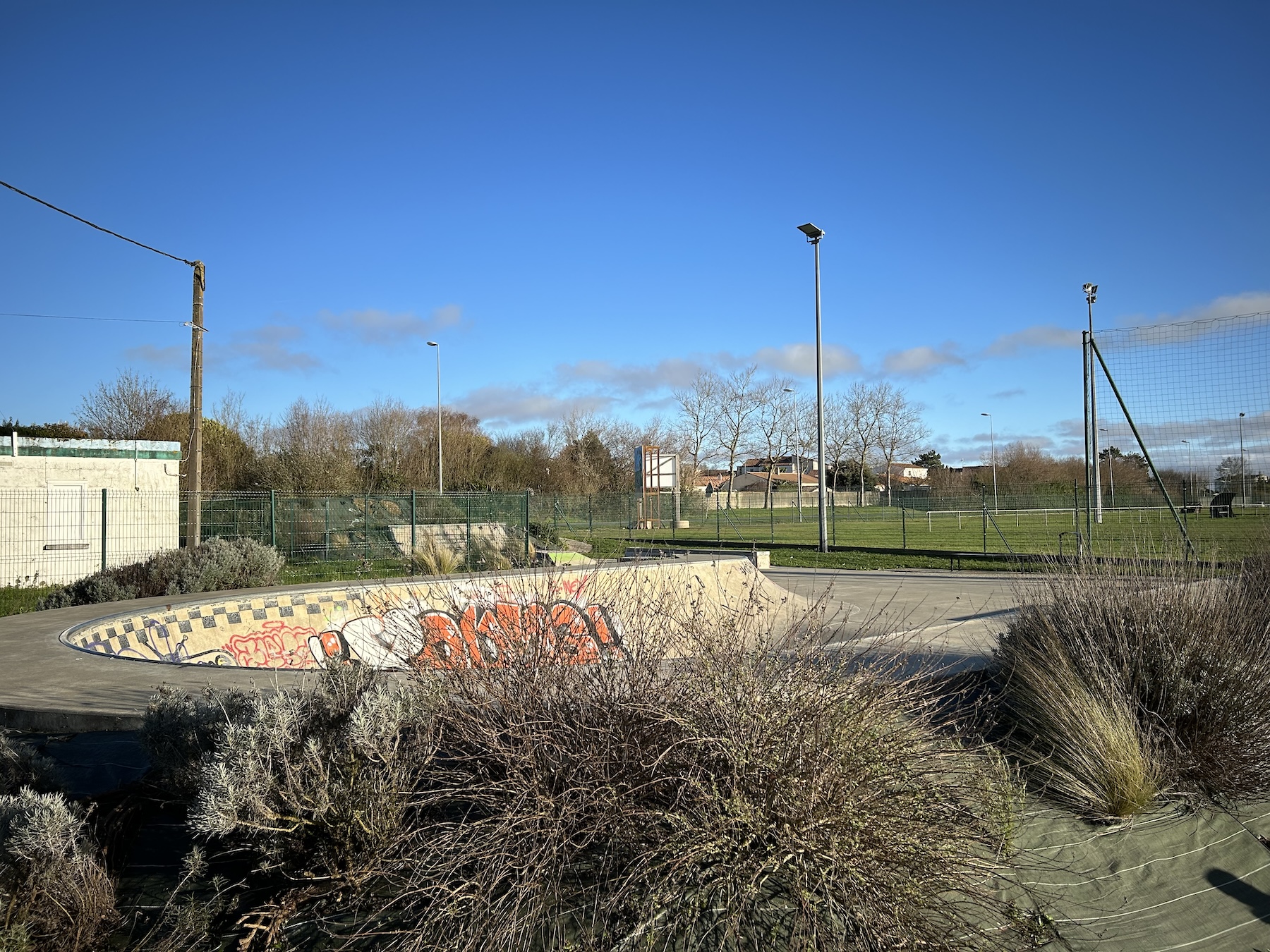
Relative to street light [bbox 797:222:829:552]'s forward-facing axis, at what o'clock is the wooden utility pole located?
The wooden utility pole is roughly at 12 o'clock from the street light.

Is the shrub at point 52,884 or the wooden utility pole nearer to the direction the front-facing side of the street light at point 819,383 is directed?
the wooden utility pole

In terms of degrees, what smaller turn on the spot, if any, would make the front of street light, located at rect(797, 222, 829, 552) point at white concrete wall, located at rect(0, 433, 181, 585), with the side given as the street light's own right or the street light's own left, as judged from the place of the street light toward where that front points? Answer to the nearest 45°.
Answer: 0° — it already faces it

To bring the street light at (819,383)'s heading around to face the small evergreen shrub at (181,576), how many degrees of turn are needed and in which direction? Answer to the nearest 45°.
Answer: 0° — it already faces it

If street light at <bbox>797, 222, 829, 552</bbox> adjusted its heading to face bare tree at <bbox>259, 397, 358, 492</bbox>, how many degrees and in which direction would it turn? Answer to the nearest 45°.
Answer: approximately 45° to its right

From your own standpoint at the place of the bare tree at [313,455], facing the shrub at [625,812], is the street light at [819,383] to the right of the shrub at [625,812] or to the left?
left

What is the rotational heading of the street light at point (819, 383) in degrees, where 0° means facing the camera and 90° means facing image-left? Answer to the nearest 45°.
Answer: approximately 45°

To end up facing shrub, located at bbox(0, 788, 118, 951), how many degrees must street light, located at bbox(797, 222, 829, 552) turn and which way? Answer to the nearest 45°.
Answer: approximately 45° to its left
